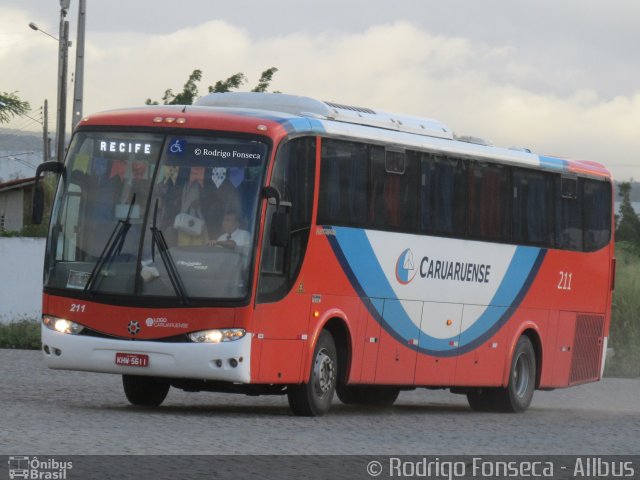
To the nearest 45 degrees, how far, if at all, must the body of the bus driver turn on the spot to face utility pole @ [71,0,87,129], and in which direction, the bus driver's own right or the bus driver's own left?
approximately 135° to the bus driver's own right

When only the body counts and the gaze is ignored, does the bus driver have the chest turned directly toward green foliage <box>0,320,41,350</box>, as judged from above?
no

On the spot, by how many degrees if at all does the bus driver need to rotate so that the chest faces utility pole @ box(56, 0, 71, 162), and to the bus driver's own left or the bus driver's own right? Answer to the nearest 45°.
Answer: approximately 135° to the bus driver's own right

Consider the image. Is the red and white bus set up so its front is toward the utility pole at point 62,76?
no

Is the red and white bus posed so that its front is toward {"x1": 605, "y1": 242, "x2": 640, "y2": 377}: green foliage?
no

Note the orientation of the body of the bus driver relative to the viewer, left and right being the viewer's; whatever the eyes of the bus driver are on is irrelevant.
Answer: facing the viewer and to the left of the viewer

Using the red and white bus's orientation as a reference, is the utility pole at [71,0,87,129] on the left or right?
on its right
